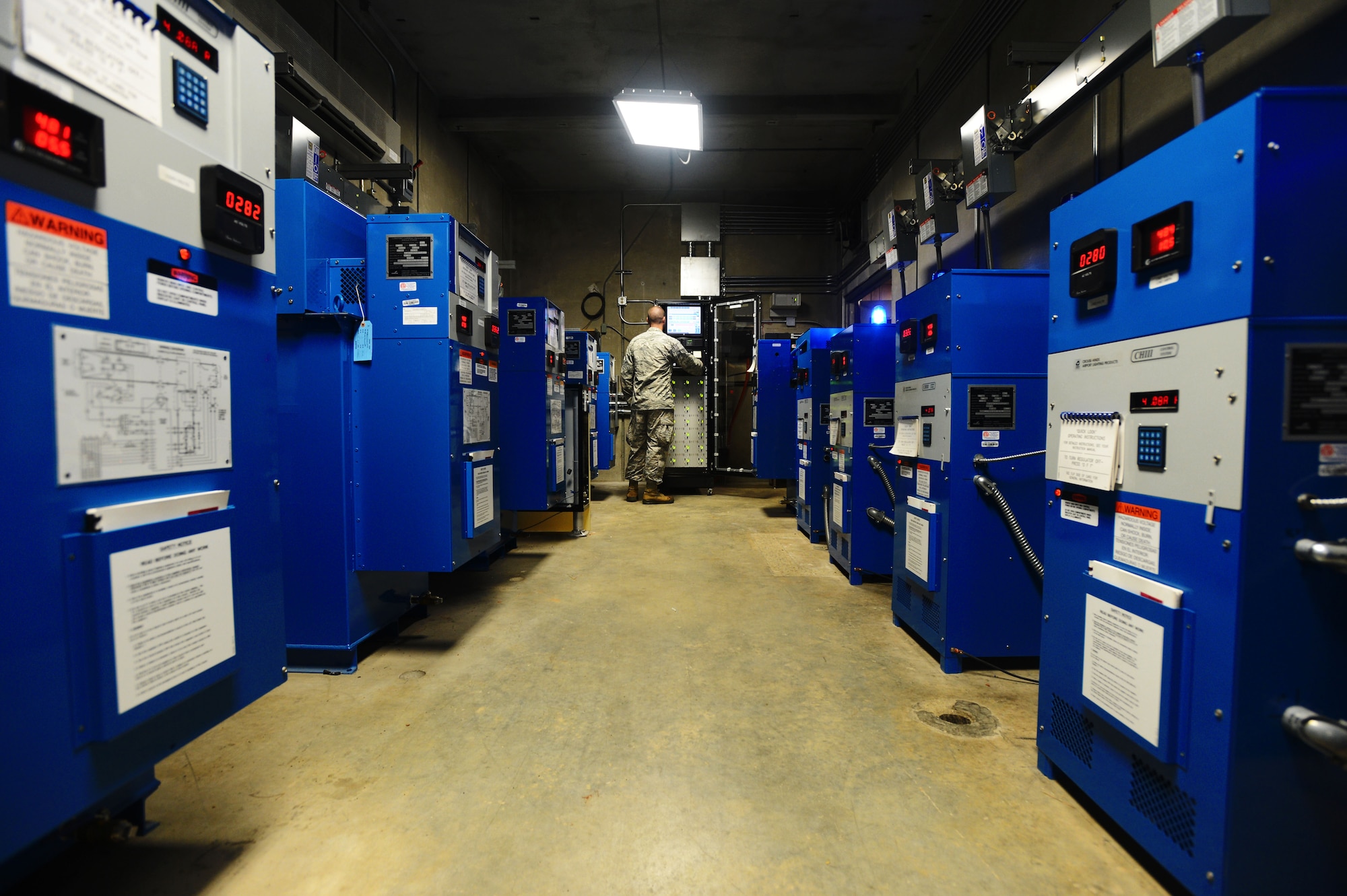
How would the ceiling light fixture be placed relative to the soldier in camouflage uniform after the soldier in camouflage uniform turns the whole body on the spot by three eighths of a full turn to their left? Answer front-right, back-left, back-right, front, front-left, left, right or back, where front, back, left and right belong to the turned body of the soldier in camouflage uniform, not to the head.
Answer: left

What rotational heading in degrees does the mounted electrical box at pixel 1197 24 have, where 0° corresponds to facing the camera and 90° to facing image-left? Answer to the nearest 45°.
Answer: approximately 45°

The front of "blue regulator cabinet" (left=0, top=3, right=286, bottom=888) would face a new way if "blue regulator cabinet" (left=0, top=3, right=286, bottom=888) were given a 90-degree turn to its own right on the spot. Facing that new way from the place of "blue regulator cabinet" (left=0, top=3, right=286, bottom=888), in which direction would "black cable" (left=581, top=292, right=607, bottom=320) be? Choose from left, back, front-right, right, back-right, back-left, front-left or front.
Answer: back

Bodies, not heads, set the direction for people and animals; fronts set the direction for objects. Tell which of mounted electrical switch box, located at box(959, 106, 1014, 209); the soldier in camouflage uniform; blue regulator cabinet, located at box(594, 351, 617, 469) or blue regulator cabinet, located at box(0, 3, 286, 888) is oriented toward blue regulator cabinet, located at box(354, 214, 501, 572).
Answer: the mounted electrical switch box

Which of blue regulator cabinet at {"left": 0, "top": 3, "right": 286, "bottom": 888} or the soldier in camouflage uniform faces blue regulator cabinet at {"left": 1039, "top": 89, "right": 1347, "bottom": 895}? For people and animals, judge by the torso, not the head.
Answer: blue regulator cabinet at {"left": 0, "top": 3, "right": 286, "bottom": 888}

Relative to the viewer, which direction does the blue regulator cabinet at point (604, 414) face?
to the viewer's right

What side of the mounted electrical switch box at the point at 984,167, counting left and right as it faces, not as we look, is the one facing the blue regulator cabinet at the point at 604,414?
right

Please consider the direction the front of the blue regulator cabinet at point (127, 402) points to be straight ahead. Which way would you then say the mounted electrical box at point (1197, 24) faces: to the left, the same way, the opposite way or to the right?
the opposite way

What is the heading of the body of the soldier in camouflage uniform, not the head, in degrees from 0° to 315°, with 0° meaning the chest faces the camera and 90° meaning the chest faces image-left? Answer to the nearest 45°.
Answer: approximately 225°

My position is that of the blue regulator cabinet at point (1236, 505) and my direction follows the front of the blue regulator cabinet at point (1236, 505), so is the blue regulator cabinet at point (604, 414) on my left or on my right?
on my right

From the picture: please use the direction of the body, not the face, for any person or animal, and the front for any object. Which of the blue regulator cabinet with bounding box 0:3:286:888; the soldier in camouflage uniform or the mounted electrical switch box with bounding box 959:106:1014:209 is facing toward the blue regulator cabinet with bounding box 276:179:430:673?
the mounted electrical switch box

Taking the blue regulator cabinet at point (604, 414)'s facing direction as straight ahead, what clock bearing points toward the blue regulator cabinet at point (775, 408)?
the blue regulator cabinet at point (775, 408) is roughly at 1 o'clock from the blue regulator cabinet at point (604, 414).

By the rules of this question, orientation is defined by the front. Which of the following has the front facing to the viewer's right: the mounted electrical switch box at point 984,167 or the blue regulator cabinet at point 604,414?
the blue regulator cabinet

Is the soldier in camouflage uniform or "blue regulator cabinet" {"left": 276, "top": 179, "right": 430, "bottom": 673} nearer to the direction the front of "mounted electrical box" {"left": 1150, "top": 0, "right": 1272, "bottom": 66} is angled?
the blue regulator cabinet
